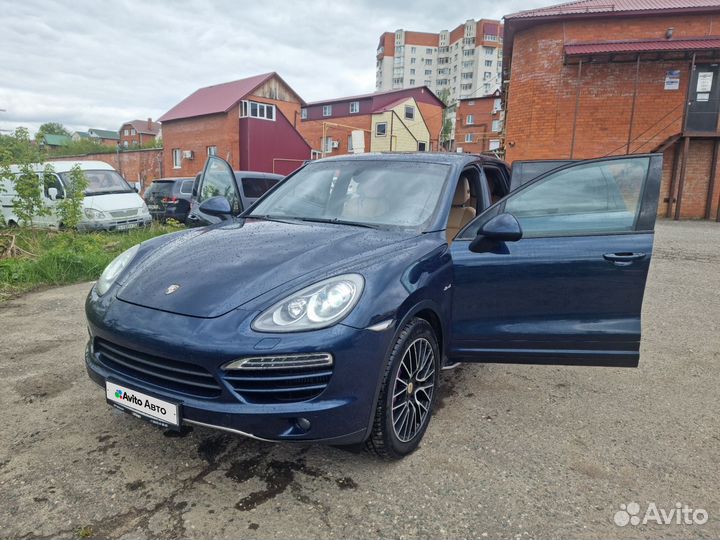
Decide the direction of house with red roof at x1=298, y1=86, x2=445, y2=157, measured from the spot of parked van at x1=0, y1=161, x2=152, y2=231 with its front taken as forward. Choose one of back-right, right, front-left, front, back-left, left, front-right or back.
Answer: left

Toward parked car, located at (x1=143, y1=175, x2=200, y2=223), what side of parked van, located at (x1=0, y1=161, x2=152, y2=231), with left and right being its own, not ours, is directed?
left

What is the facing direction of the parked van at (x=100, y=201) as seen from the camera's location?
facing the viewer and to the right of the viewer

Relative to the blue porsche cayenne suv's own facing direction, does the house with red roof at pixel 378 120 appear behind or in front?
behind

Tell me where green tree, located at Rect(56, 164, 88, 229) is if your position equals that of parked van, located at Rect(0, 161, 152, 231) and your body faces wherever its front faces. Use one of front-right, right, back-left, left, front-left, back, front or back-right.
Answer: front-right

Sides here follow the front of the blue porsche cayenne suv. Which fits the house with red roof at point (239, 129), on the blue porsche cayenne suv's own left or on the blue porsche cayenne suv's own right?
on the blue porsche cayenne suv's own right

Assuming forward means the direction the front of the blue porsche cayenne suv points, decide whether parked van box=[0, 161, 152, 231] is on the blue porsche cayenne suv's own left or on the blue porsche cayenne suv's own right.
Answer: on the blue porsche cayenne suv's own right

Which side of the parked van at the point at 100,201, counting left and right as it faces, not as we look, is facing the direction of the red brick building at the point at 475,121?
left

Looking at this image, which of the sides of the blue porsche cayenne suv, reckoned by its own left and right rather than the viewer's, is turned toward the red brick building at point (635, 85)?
back

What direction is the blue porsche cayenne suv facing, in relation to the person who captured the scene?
facing the viewer and to the left of the viewer

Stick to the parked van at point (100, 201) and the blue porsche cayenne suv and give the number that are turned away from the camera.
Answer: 0

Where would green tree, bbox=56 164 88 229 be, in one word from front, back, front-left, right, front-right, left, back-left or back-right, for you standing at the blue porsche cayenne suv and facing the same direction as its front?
right

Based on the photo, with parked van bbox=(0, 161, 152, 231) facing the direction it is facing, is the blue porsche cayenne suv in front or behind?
in front
